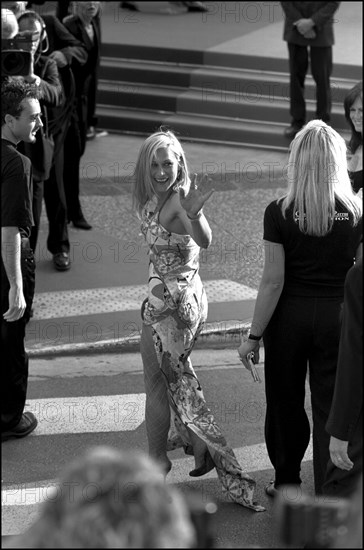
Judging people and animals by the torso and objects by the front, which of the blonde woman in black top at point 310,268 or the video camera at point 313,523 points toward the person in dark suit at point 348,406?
the video camera

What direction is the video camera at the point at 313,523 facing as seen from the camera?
away from the camera

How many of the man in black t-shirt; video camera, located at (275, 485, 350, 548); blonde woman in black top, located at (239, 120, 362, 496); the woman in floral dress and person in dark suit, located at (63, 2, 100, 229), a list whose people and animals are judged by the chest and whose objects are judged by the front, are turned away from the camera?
2

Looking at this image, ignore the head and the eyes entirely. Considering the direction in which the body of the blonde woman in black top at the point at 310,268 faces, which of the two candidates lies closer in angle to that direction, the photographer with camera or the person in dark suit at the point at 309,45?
the person in dark suit

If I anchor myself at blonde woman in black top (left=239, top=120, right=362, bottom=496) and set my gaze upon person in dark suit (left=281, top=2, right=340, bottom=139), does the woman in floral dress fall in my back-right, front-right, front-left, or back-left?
front-left

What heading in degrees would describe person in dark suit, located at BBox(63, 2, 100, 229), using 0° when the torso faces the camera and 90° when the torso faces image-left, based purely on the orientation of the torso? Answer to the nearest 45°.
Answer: approximately 315°

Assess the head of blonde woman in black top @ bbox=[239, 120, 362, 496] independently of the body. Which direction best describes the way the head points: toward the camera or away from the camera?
away from the camera

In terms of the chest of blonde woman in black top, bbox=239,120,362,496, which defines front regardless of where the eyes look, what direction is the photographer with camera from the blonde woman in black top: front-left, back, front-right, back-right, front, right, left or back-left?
front-left

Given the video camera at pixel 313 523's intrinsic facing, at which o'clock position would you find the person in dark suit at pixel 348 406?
The person in dark suit is roughly at 12 o'clock from the video camera.

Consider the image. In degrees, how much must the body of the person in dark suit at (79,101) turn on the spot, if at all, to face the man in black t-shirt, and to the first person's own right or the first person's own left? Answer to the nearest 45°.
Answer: approximately 45° to the first person's own right

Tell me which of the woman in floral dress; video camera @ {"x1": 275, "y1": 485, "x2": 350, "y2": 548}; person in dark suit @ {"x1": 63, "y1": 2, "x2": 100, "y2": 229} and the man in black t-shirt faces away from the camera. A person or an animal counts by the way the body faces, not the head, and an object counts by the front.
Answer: the video camera

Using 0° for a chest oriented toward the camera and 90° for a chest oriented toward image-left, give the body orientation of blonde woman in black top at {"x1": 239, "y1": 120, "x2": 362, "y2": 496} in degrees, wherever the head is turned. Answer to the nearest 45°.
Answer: approximately 180°

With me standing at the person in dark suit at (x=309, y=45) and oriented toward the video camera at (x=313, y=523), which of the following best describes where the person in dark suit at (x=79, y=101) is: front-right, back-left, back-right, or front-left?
front-right

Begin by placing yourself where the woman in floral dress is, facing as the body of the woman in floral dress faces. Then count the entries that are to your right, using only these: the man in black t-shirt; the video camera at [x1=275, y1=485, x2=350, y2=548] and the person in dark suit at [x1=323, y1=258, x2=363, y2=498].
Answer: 1
